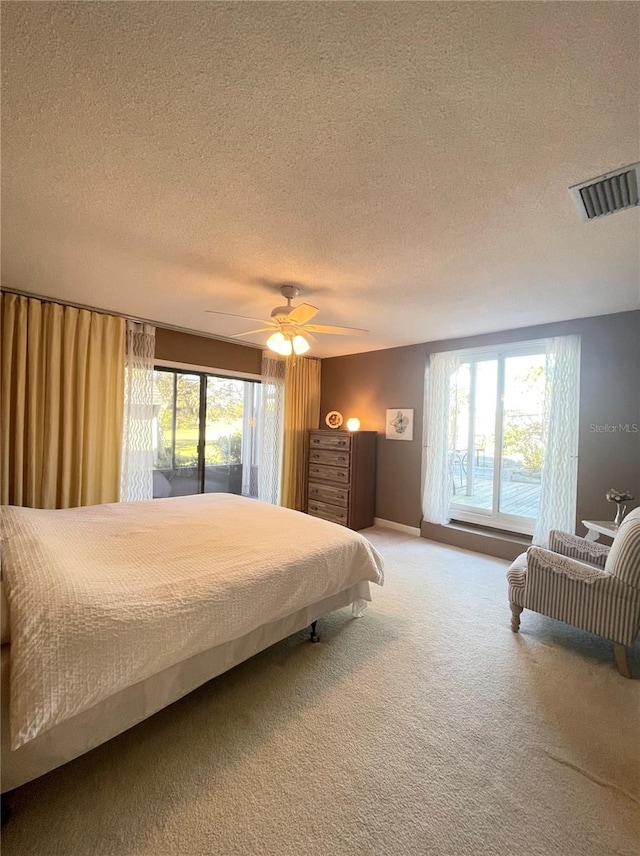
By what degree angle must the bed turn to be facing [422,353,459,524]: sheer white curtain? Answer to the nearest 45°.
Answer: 0° — it already faces it

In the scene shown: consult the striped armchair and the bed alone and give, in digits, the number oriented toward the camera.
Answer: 0

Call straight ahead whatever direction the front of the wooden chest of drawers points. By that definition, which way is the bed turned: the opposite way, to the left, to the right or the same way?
the opposite way

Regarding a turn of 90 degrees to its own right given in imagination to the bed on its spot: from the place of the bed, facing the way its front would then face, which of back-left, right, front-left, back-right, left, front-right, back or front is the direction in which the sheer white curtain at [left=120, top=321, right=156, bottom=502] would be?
back-left

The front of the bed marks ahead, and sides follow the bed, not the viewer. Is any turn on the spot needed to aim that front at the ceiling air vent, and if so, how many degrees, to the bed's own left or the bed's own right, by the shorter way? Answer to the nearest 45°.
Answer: approximately 45° to the bed's own right

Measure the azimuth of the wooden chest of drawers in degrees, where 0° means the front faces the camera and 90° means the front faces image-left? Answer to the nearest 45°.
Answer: approximately 45°

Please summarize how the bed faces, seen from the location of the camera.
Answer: facing away from the viewer and to the right of the viewer

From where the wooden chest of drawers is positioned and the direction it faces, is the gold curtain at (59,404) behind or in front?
in front

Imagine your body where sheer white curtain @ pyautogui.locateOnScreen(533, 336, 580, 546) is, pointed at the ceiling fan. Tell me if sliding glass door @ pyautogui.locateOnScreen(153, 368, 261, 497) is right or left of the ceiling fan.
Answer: right

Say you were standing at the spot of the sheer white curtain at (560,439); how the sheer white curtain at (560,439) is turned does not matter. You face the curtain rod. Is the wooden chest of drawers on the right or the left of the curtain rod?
right

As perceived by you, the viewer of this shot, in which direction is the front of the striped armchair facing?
facing away from the viewer and to the left of the viewer

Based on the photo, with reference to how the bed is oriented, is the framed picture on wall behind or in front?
in front

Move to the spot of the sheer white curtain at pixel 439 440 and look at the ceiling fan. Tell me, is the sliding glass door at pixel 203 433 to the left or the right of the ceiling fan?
right
